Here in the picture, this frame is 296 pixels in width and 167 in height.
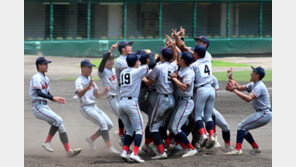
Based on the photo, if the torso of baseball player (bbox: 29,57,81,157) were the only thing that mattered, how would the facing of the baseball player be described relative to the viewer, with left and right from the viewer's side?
facing to the right of the viewer

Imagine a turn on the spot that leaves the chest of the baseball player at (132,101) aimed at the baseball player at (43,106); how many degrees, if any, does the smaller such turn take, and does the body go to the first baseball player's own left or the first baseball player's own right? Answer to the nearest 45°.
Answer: approximately 135° to the first baseball player's own left

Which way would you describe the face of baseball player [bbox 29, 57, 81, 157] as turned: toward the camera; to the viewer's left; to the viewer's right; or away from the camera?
to the viewer's right

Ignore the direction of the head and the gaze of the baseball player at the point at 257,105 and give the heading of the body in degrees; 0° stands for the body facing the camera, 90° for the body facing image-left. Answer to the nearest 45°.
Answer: approximately 90°

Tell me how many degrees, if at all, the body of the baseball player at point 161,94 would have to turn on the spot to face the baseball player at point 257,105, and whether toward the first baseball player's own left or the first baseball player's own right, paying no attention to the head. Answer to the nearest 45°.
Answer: approximately 135° to the first baseball player's own right

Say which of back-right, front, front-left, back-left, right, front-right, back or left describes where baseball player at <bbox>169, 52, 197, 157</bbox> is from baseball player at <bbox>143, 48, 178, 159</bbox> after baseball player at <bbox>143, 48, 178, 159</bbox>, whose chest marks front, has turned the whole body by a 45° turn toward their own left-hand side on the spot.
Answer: back

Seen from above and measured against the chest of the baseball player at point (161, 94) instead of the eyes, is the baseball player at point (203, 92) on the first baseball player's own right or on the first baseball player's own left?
on the first baseball player's own right

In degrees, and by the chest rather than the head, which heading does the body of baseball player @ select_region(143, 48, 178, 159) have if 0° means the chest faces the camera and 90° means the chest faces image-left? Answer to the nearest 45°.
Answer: approximately 135°

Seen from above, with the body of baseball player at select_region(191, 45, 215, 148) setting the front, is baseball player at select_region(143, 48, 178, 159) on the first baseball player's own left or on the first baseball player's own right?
on the first baseball player's own left

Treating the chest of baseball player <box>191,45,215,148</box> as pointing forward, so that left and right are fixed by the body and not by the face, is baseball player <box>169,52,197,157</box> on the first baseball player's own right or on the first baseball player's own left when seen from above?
on the first baseball player's own left
